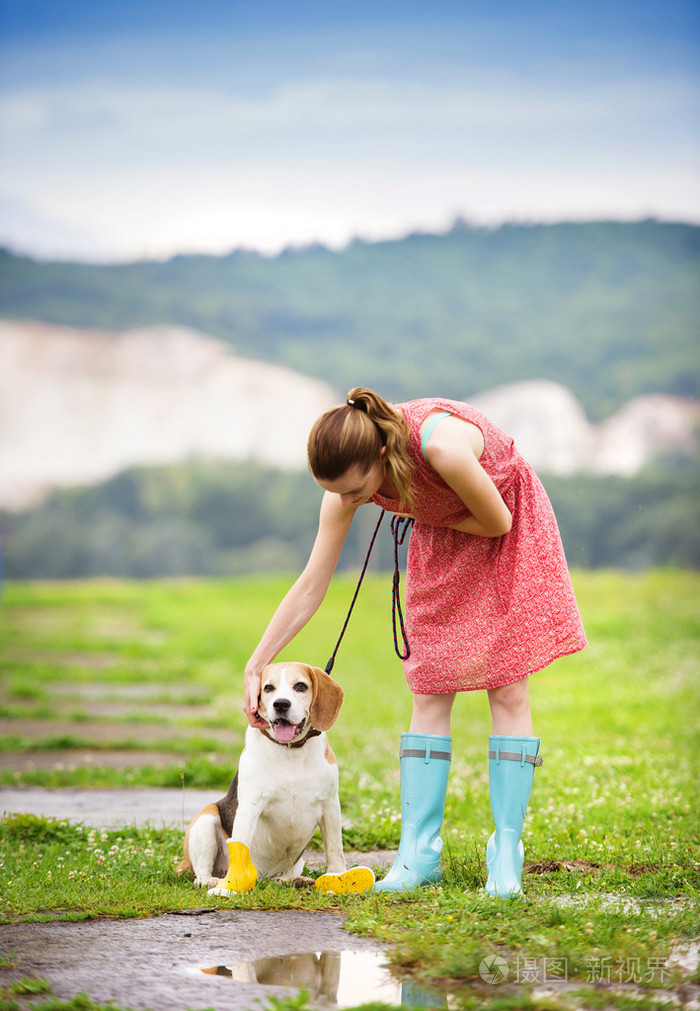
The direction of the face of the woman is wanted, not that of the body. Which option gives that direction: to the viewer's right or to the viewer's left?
to the viewer's left

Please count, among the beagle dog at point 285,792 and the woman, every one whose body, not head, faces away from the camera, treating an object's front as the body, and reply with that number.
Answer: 0

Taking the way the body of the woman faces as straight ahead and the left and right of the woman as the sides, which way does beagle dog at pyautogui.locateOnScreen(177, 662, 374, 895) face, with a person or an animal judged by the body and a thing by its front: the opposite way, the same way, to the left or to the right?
to the left

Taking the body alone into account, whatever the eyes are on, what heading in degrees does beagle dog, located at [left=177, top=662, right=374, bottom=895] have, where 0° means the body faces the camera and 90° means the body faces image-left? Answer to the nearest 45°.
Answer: approximately 315°

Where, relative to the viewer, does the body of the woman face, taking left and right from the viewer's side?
facing the viewer and to the left of the viewer
